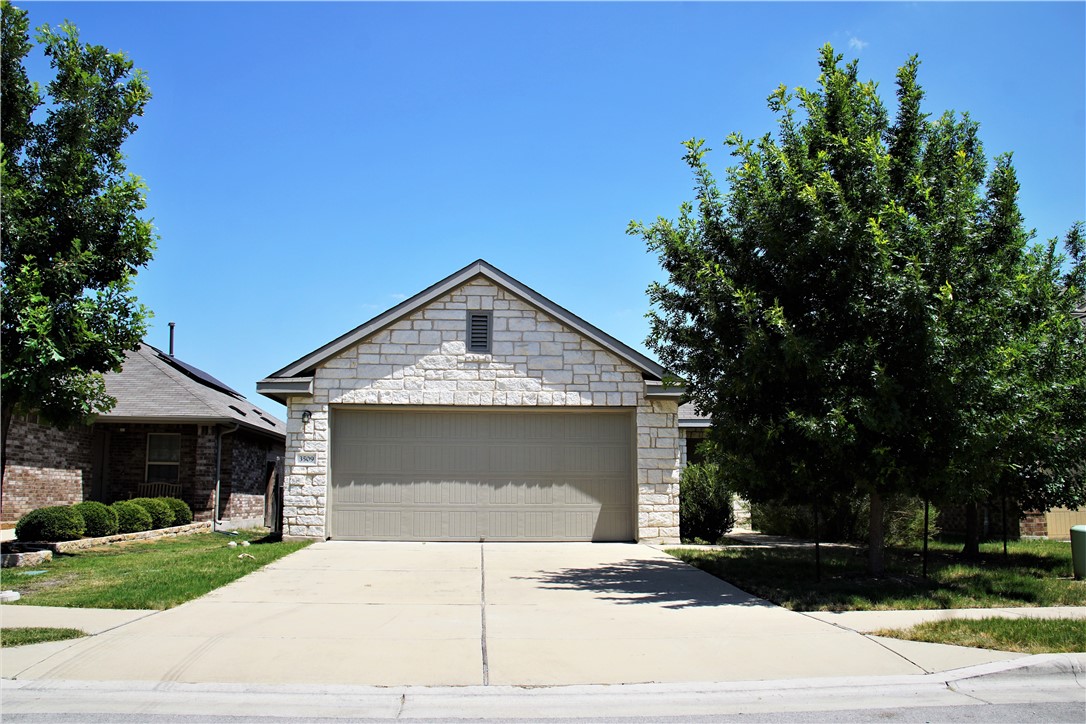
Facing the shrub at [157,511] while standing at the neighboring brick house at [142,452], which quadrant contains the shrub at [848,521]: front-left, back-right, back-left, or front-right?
front-left

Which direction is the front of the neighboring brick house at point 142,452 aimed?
toward the camera

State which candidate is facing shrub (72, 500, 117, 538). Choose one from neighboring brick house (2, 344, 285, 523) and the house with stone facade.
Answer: the neighboring brick house

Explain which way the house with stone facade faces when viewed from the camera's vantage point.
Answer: facing the viewer

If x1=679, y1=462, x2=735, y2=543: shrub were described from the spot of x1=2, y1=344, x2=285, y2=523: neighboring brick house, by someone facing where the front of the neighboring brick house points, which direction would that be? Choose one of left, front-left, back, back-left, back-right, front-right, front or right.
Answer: front-left

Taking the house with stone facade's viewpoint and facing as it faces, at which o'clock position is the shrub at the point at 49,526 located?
The shrub is roughly at 3 o'clock from the house with stone facade.

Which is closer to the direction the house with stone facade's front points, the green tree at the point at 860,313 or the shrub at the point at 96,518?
the green tree

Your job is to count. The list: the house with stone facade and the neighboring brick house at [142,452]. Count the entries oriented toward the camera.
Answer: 2

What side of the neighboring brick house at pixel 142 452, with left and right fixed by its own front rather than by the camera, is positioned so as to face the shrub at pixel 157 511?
front

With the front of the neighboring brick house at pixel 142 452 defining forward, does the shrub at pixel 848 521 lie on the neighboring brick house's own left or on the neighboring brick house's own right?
on the neighboring brick house's own left

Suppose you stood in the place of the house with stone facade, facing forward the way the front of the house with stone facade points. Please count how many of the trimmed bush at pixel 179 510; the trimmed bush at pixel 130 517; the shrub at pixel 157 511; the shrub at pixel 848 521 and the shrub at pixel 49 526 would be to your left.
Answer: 1

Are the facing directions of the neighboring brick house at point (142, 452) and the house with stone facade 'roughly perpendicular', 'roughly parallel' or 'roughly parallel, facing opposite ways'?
roughly parallel

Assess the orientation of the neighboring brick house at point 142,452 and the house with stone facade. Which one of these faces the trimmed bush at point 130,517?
the neighboring brick house

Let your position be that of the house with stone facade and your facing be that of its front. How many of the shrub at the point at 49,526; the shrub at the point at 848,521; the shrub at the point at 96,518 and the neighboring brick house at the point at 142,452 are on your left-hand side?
1

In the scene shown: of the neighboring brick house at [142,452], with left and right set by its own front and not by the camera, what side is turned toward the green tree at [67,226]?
front

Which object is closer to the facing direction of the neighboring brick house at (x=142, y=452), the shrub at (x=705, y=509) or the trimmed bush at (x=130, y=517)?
the trimmed bush
